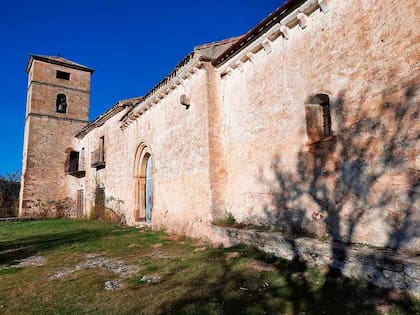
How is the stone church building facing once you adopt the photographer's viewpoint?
facing the viewer and to the left of the viewer
